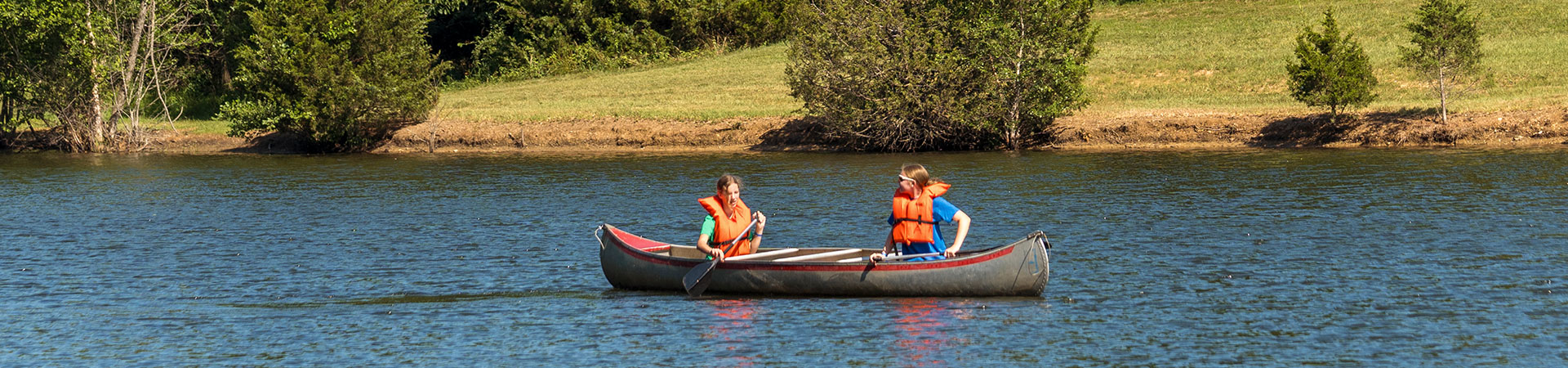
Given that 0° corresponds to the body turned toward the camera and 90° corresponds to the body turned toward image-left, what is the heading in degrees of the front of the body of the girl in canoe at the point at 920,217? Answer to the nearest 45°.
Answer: approximately 45°

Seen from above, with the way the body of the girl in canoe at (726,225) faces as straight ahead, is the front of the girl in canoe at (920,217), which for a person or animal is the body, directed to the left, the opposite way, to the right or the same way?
to the right

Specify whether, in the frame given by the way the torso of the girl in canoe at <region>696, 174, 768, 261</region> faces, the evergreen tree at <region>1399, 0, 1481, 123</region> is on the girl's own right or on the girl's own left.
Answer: on the girl's own left

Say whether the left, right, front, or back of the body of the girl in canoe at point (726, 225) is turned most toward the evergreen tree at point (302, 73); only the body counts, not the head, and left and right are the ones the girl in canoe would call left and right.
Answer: back

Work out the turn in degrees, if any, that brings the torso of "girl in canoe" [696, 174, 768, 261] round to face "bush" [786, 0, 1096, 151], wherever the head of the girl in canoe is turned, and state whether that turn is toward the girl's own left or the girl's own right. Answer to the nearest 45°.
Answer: approximately 135° to the girl's own left

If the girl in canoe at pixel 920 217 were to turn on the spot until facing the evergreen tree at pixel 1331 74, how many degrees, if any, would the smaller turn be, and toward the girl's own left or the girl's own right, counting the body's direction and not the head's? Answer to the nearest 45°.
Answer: approximately 180°

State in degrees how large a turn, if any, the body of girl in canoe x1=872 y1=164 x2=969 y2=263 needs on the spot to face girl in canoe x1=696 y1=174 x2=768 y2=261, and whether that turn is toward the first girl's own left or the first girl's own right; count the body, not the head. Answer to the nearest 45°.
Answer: approximately 45° to the first girl's own right

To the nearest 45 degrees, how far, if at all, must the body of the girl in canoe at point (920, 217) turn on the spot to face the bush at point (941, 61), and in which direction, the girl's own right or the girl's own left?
approximately 135° to the girl's own right

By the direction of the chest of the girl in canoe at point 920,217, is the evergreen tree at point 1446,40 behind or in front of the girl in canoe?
behind

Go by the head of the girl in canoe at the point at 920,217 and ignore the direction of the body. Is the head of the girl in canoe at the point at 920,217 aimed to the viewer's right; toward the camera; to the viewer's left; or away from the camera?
to the viewer's left

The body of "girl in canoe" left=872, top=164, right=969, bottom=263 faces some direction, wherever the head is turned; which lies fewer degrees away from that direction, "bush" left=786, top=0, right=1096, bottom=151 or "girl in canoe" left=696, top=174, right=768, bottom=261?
the girl in canoe

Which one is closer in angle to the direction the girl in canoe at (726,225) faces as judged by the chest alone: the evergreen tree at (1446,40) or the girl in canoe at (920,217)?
the girl in canoe
